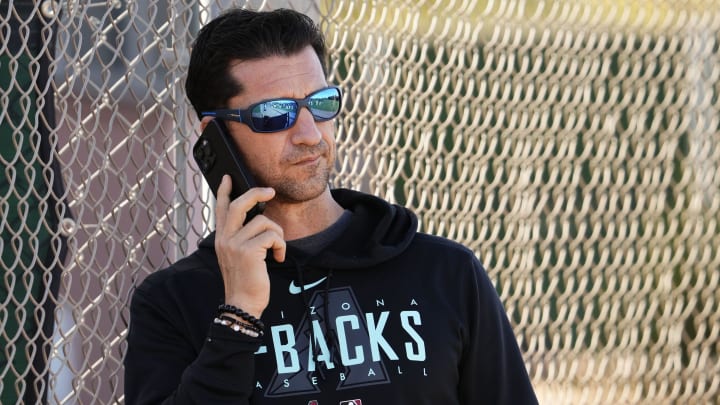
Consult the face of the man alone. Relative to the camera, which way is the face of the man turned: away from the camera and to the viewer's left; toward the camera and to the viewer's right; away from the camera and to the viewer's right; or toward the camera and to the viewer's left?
toward the camera and to the viewer's right

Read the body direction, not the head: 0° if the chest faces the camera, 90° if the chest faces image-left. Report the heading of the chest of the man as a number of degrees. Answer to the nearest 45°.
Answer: approximately 0°
